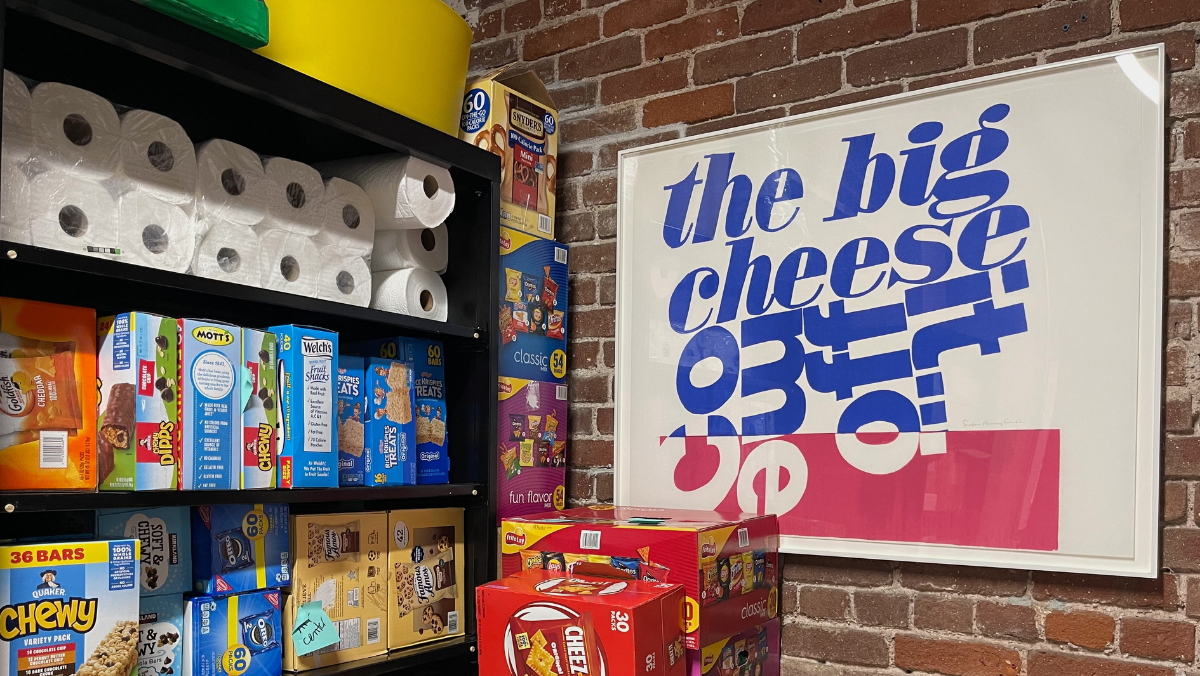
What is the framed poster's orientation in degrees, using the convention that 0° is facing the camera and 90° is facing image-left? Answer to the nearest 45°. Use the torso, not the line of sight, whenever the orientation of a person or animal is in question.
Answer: approximately 45°

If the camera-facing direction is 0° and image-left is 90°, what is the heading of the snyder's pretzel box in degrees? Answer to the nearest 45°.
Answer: approximately 315°

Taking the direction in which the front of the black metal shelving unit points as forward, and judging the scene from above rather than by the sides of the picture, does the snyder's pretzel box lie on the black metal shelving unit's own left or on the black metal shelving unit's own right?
on the black metal shelving unit's own left
